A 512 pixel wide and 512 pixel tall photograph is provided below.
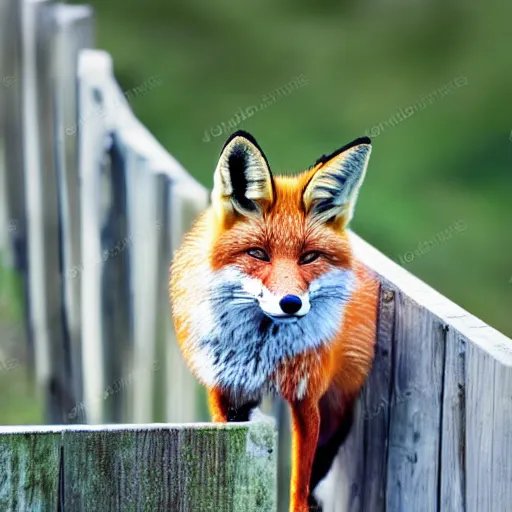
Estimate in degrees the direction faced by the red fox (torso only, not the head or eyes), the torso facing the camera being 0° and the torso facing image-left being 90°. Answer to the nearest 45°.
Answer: approximately 0°
